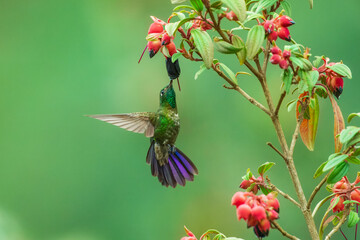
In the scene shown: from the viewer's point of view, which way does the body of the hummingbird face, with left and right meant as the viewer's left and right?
facing the viewer and to the right of the viewer

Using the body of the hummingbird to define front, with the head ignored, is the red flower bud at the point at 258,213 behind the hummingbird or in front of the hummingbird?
in front
